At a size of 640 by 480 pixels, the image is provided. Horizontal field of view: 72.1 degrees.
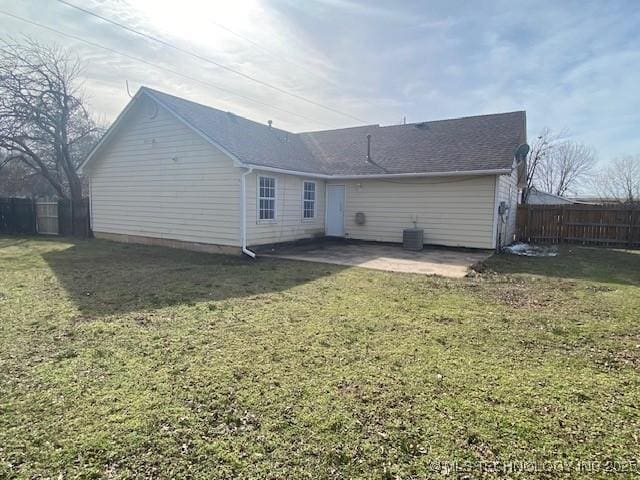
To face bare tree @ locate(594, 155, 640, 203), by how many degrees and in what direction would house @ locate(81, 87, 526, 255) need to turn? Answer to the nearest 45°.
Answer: approximately 45° to its right

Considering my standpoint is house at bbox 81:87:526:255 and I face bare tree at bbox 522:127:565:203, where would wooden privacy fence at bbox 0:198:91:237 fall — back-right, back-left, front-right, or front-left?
back-left

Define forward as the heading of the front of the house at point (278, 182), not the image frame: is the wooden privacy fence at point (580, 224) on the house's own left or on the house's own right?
on the house's own right

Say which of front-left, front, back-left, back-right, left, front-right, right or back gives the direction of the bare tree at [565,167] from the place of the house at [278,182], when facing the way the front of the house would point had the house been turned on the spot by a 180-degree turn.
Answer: back-left

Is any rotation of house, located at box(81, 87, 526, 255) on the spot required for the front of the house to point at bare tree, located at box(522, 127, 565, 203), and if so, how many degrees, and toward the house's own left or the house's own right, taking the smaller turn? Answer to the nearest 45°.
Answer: approximately 45° to the house's own right

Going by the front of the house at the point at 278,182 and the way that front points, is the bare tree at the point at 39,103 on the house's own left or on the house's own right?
on the house's own left

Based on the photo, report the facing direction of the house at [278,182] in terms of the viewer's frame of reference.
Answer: facing away from the viewer
